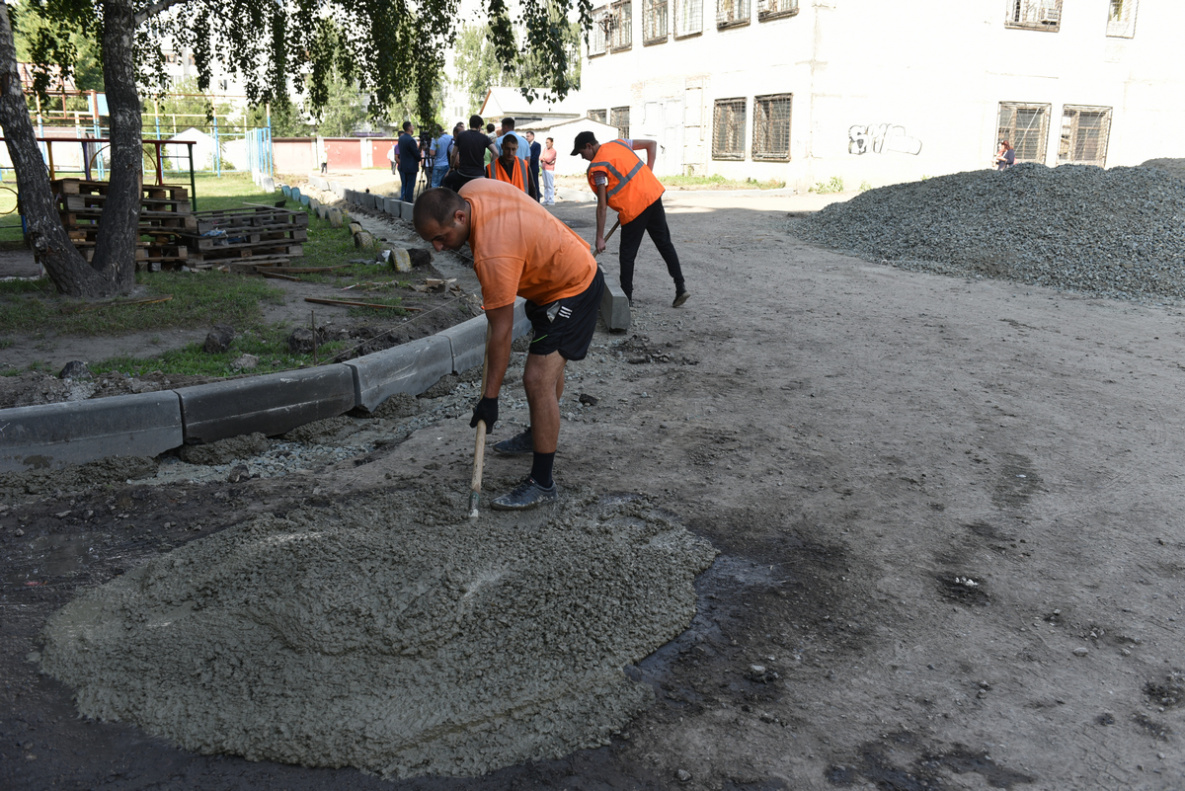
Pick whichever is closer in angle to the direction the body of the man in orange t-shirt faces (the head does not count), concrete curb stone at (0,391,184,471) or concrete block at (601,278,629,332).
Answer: the concrete curb stone

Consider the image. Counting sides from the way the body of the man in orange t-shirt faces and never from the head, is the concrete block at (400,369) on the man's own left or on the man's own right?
on the man's own right

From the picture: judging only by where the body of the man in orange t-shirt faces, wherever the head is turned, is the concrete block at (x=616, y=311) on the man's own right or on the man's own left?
on the man's own right

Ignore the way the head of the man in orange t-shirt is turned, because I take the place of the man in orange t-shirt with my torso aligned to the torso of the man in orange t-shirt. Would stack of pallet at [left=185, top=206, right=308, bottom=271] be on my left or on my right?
on my right

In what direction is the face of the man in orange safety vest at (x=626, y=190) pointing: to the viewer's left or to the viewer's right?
to the viewer's left

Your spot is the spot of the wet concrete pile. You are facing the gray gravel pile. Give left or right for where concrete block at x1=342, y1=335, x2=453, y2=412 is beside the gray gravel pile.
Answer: left

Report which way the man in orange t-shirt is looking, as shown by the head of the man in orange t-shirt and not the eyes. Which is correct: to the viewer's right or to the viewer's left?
to the viewer's left

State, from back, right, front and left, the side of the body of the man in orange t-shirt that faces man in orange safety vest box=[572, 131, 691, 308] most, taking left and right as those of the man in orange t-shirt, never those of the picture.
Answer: right

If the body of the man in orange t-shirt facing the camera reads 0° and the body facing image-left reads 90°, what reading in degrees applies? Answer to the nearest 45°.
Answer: approximately 90°
